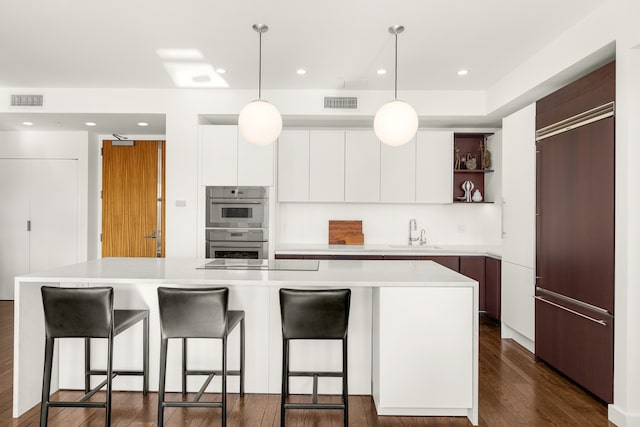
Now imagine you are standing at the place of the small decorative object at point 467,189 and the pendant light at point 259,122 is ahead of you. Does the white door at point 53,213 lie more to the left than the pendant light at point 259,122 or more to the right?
right

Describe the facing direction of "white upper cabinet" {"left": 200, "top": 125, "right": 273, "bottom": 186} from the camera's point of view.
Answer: facing the viewer

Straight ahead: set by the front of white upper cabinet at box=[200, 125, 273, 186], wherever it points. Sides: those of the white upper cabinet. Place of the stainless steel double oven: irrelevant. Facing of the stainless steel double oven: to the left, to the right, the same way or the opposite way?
the same way

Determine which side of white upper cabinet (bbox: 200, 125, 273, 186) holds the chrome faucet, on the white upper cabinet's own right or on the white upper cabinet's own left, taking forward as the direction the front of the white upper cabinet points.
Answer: on the white upper cabinet's own left

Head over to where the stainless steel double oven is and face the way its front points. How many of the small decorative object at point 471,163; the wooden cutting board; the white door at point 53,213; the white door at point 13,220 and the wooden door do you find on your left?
2

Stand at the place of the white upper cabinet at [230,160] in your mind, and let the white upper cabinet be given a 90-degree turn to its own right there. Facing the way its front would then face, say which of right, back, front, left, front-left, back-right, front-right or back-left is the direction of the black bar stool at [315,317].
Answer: left

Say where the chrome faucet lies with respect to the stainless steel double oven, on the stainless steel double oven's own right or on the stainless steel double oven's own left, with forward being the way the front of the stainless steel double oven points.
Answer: on the stainless steel double oven's own left

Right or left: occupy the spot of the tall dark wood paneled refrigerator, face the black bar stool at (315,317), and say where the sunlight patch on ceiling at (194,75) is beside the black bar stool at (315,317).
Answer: right

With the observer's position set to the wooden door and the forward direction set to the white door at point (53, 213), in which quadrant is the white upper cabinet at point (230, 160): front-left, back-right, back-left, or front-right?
back-left

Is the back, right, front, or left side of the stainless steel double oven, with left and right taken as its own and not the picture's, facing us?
front

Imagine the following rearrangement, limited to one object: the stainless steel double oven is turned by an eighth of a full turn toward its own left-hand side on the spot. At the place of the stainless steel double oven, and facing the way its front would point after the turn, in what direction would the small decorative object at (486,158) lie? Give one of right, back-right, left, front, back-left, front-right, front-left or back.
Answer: front-left

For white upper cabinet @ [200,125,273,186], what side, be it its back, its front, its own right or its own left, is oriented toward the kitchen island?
front

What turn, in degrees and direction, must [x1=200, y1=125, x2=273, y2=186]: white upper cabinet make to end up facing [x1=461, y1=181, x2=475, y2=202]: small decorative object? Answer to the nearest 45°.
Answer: approximately 90° to its left

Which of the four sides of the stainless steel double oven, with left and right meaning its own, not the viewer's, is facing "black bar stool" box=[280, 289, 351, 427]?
front

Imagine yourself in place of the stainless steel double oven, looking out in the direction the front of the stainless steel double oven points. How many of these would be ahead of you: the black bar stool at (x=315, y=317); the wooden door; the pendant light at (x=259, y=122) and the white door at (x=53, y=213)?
2

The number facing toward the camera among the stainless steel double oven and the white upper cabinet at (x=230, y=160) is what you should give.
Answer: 2

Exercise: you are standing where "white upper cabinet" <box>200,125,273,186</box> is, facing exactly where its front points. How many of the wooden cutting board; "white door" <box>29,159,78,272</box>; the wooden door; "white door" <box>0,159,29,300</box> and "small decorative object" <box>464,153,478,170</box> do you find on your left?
2

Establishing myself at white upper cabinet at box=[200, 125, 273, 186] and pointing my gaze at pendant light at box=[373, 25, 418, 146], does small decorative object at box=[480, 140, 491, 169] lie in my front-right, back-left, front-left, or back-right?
front-left
